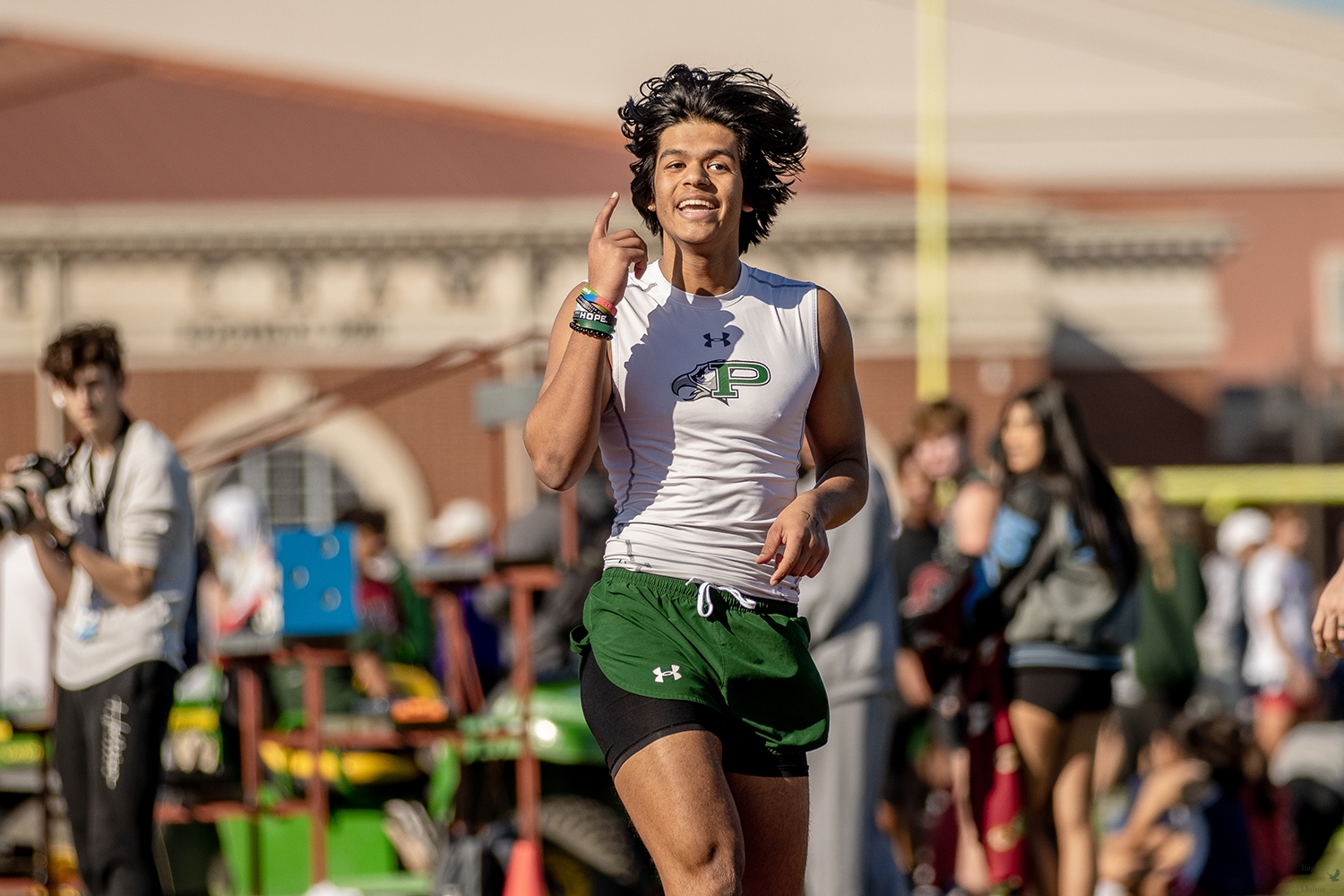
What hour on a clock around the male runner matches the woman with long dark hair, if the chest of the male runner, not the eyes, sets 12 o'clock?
The woman with long dark hair is roughly at 7 o'clock from the male runner.

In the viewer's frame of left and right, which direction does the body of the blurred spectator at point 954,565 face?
facing the viewer and to the left of the viewer

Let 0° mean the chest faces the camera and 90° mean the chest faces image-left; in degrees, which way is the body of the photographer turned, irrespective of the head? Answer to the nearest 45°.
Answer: approximately 45°

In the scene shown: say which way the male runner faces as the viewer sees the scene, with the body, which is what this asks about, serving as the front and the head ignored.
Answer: toward the camera
